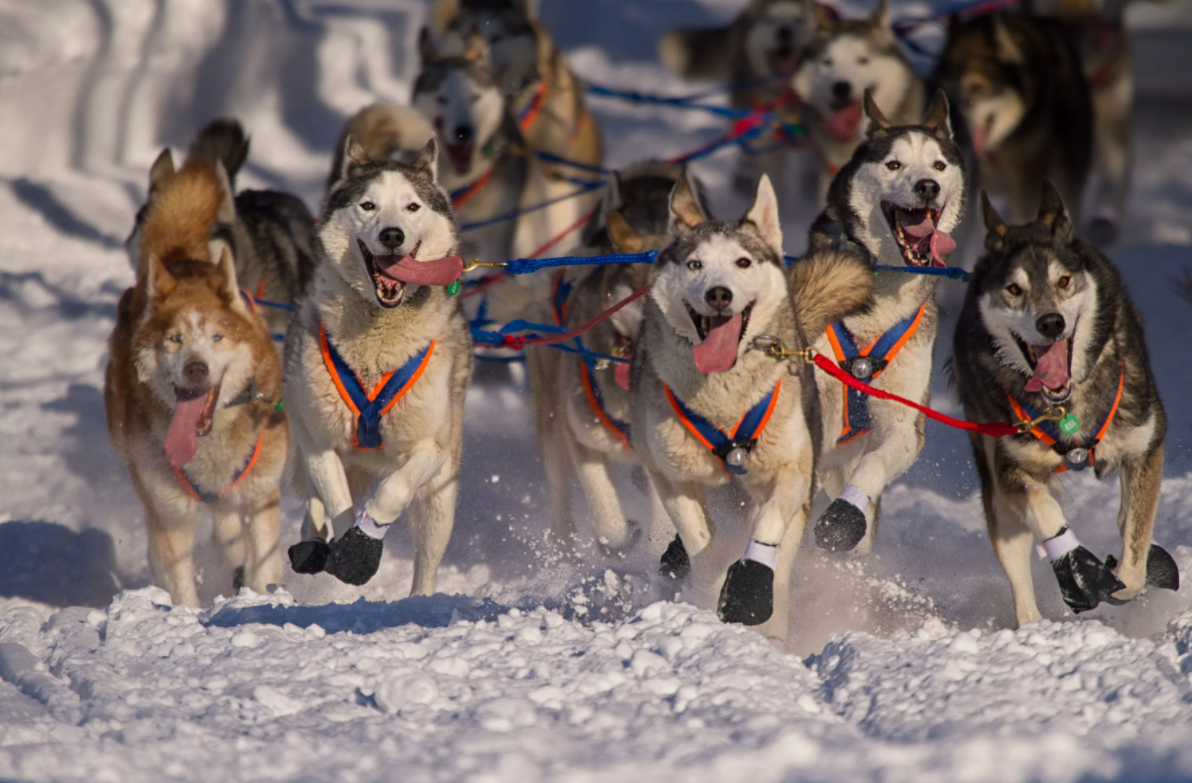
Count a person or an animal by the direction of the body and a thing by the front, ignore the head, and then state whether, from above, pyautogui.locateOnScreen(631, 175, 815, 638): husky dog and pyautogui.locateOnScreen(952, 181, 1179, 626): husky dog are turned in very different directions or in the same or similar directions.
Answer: same or similar directions

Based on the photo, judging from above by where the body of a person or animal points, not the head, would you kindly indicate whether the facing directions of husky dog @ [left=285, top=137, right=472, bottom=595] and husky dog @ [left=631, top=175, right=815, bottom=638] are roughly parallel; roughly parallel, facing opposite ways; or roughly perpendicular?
roughly parallel

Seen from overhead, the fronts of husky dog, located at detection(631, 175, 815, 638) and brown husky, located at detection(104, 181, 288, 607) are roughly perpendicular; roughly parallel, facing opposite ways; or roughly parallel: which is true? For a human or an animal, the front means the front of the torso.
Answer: roughly parallel

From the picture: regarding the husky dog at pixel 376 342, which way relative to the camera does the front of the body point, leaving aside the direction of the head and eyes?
toward the camera

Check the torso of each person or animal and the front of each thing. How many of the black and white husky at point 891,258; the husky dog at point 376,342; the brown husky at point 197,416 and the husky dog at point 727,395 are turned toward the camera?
4

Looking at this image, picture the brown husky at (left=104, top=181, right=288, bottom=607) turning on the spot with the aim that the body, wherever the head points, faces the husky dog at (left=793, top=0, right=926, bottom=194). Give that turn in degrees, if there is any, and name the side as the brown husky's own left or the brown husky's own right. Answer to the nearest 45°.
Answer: approximately 135° to the brown husky's own left

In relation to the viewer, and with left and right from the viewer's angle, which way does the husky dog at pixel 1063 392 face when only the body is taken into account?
facing the viewer

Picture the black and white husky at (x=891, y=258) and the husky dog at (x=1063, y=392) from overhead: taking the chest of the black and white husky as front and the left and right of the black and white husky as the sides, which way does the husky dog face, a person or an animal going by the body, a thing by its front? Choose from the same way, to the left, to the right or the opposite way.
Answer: the same way

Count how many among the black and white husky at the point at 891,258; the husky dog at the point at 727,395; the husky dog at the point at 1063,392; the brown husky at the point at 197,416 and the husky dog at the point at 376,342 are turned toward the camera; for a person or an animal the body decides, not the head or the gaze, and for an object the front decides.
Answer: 5

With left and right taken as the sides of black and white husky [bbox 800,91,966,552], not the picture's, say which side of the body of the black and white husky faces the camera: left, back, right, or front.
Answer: front

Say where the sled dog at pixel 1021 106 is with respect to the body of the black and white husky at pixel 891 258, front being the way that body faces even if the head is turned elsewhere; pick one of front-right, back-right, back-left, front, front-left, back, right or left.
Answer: back

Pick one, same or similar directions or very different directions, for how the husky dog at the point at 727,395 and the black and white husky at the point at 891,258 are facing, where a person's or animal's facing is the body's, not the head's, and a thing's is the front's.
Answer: same or similar directions

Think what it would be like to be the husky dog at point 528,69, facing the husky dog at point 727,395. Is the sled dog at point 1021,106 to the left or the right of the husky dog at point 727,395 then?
left

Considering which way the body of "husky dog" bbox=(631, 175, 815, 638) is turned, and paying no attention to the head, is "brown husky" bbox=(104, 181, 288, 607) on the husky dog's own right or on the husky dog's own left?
on the husky dog's own right

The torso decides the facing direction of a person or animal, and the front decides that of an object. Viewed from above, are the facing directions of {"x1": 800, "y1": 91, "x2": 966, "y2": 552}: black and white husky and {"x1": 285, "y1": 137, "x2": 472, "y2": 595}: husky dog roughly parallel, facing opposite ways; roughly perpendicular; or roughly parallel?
roughly parallel

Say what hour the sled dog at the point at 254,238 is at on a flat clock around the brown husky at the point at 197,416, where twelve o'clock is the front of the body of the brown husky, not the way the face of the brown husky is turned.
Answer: The sled dog is roughly at 6 o'clock from the brown husky.
